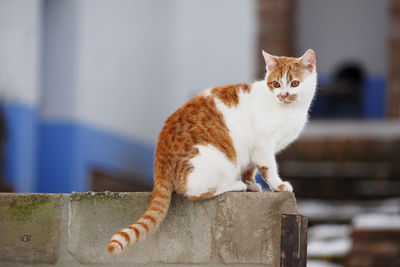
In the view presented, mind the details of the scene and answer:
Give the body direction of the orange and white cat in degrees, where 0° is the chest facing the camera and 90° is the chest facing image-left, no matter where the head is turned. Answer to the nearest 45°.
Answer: approximately 270°
